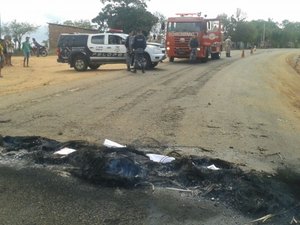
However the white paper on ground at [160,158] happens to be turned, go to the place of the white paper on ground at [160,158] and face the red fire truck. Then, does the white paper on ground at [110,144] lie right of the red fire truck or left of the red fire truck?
left

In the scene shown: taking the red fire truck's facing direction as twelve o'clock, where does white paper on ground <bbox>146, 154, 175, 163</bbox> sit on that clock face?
The white paper on ground is roughly at 12 o'clock from the red fire truck.

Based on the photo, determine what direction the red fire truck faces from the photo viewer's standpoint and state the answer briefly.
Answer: facing the viewer
